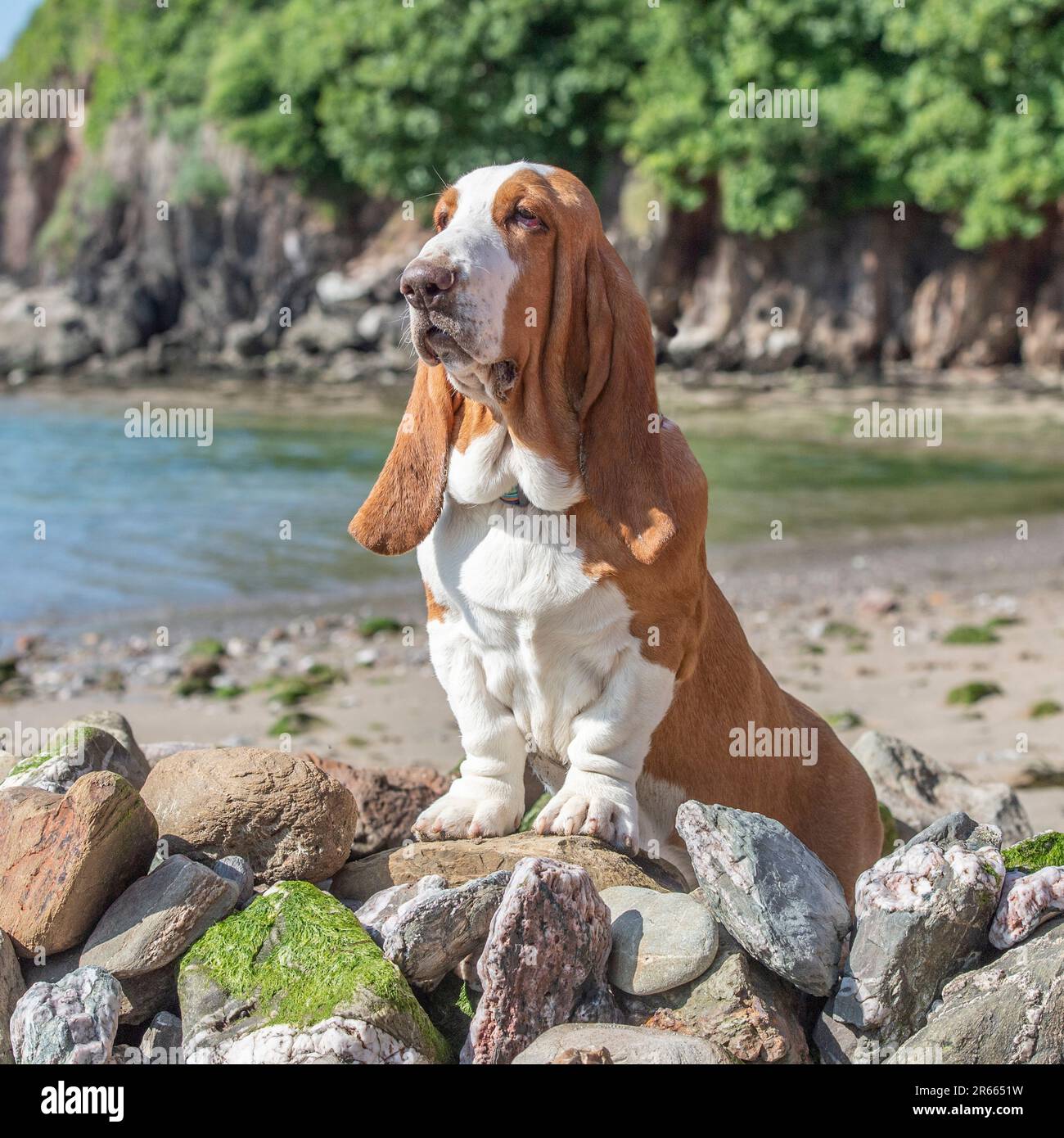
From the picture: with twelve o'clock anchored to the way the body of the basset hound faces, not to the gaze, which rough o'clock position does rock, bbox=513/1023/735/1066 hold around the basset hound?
The rock is roughly at 10 o'clock from the basset hound.

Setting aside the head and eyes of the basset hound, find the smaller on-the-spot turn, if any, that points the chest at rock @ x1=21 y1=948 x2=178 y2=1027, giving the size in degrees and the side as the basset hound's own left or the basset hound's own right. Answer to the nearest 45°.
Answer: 0° — it already faces it

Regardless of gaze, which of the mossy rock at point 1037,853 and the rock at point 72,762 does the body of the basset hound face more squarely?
the rock

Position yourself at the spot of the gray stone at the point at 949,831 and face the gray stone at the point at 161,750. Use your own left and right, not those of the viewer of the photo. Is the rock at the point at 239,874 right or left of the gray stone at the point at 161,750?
left

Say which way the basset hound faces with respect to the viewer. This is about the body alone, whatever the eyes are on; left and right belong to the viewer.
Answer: facing the viewer and to the left of the viewer

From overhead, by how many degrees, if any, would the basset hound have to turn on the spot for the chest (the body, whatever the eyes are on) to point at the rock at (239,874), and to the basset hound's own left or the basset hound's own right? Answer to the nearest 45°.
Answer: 0° — it already faces it

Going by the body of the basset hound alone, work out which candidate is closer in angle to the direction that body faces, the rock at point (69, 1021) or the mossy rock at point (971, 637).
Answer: the rock

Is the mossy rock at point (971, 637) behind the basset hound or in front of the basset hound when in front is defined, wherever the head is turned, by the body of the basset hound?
behind

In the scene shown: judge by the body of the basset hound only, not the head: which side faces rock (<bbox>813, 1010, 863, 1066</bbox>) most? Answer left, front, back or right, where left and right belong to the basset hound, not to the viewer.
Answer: left

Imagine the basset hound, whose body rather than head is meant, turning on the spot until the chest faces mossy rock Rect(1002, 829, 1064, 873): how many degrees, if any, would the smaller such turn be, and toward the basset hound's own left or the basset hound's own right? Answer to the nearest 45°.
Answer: approximately 135° to the basset hound's own left

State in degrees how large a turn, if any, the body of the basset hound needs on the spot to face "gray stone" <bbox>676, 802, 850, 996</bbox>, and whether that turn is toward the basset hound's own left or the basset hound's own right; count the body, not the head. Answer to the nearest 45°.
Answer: approximately 90° to the basset hound's own left

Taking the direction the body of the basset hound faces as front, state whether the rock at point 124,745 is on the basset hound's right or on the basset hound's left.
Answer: on the basset hound's right
